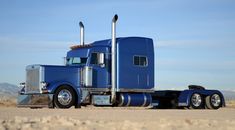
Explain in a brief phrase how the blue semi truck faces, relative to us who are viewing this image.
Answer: facing the viewer and to the left of the viewer
